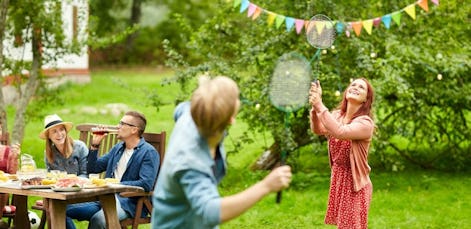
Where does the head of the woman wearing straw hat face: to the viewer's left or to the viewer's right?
to the viewer's right

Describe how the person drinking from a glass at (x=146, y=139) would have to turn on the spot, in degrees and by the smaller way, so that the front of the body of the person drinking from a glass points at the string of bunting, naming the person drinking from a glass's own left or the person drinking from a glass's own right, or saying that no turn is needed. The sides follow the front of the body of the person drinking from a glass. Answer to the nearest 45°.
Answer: approximately 180°

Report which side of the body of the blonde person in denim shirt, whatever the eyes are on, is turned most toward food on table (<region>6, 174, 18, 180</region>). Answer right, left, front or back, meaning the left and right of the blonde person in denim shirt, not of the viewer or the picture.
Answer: left

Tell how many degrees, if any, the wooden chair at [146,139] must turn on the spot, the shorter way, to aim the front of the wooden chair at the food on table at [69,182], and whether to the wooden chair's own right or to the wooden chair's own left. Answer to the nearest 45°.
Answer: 0° — it already faces it

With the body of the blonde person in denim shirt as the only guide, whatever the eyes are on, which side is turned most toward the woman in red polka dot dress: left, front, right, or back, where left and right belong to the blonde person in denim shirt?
front

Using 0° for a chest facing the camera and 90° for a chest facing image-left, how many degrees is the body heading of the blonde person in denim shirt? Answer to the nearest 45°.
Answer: approximately 225°

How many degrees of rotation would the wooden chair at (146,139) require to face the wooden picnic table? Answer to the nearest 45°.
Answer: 0° — it already faces it

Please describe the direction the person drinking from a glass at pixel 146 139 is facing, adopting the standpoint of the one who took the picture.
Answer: facing the viewer and to the left of the viewer

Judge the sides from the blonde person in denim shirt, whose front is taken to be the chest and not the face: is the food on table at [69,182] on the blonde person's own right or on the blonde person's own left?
on the blonde person's own left

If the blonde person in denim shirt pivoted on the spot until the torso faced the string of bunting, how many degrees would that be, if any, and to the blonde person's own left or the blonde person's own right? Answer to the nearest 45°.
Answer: approximately 45° to the blonde person's own left

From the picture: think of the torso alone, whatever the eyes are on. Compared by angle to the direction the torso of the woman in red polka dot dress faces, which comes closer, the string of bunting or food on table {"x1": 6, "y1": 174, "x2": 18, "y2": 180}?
the food on table

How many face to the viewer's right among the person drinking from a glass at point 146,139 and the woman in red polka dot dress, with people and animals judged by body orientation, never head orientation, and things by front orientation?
0

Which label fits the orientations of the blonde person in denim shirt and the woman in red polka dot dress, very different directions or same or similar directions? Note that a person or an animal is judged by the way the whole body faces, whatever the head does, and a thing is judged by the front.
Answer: very different directions

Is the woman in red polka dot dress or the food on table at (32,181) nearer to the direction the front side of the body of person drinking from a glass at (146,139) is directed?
the food on table
